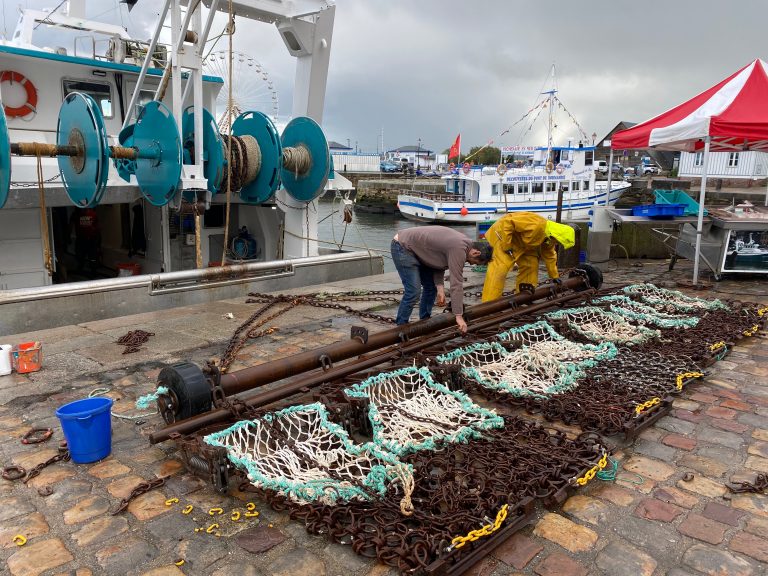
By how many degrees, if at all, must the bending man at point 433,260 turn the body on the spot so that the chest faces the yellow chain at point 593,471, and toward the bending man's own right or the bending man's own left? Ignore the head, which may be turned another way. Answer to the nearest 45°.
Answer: approximately 90° to the bending man's own right

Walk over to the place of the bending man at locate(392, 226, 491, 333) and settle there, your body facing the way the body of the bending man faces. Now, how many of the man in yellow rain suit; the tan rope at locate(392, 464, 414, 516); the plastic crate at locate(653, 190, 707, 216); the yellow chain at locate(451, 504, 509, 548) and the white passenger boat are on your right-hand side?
2

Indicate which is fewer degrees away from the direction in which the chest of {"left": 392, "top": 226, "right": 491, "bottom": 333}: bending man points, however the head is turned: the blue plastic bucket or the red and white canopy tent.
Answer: the red and white canopy tent

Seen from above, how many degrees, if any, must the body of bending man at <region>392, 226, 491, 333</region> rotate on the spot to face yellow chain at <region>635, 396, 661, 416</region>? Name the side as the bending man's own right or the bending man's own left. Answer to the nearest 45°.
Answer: approximately 45° to the bending man's own right

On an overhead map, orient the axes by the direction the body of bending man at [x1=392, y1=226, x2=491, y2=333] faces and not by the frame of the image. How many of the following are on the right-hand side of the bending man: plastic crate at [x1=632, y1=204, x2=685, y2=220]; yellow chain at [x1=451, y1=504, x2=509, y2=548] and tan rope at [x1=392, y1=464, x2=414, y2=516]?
2

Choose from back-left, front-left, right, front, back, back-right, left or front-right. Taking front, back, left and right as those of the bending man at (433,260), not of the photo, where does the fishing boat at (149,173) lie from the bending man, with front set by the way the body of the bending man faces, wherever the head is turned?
back-left

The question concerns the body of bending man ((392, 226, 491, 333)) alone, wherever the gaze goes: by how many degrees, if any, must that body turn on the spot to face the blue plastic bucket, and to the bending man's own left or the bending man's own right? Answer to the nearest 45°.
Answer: approximately 135° to the bending man's own right

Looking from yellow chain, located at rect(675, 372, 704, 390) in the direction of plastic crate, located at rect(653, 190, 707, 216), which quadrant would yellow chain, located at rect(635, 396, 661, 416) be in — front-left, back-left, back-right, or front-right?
back-left

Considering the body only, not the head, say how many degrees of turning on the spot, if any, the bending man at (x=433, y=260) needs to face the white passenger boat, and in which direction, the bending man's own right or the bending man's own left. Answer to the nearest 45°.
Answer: approximately 90° to the bending man's own left

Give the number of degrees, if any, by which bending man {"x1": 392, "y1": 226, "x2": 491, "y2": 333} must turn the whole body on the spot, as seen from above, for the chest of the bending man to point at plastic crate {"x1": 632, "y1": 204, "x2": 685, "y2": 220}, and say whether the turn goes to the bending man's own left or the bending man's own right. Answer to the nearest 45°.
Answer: approximately 45° to the bending man's own left

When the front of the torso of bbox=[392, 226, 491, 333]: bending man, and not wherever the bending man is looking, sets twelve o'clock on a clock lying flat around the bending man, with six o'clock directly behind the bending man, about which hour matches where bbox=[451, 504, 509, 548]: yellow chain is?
The yellow chain is roughly at 3 o'clock from the bending man.

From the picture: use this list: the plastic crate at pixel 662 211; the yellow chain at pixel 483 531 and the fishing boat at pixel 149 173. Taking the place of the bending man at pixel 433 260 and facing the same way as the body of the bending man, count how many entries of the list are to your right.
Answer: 1

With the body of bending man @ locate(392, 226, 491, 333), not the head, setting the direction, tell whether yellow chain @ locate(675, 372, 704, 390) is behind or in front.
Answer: in front

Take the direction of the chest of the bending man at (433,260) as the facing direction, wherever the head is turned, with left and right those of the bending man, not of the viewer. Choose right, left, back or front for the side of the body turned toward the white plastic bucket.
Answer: back

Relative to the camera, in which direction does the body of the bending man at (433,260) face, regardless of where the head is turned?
to the viewer's right
